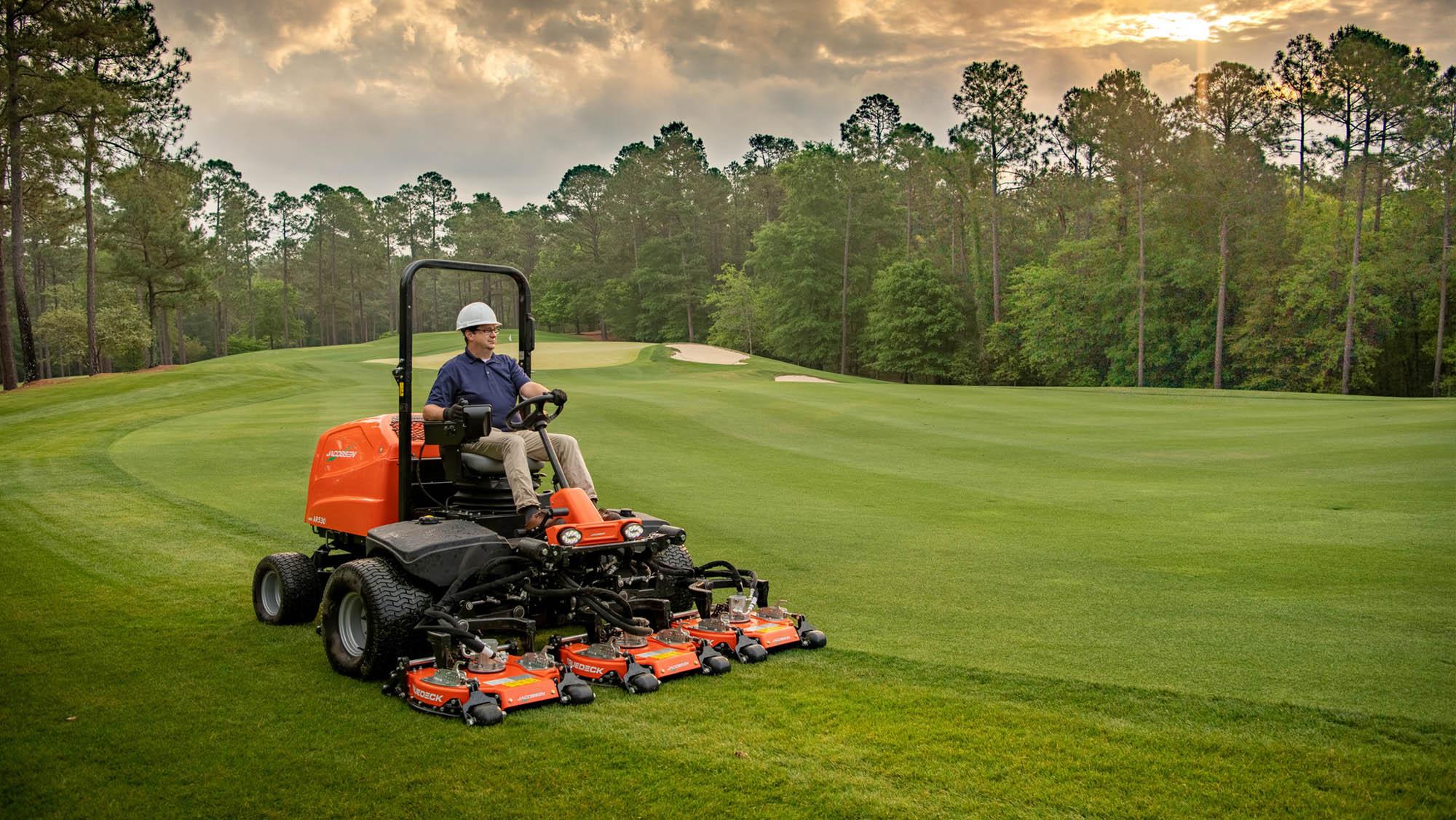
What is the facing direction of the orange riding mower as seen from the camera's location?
facing the viewer and to the right of the viewer
